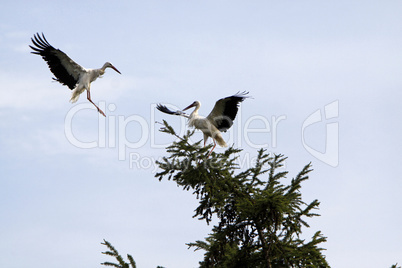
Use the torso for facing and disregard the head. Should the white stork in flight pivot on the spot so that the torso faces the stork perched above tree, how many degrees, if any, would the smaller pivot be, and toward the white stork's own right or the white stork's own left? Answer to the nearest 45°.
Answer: approximately 45° to the white stork's own right

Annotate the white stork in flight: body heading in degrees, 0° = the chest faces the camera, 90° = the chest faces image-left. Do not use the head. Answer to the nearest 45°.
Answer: approximately 270°
